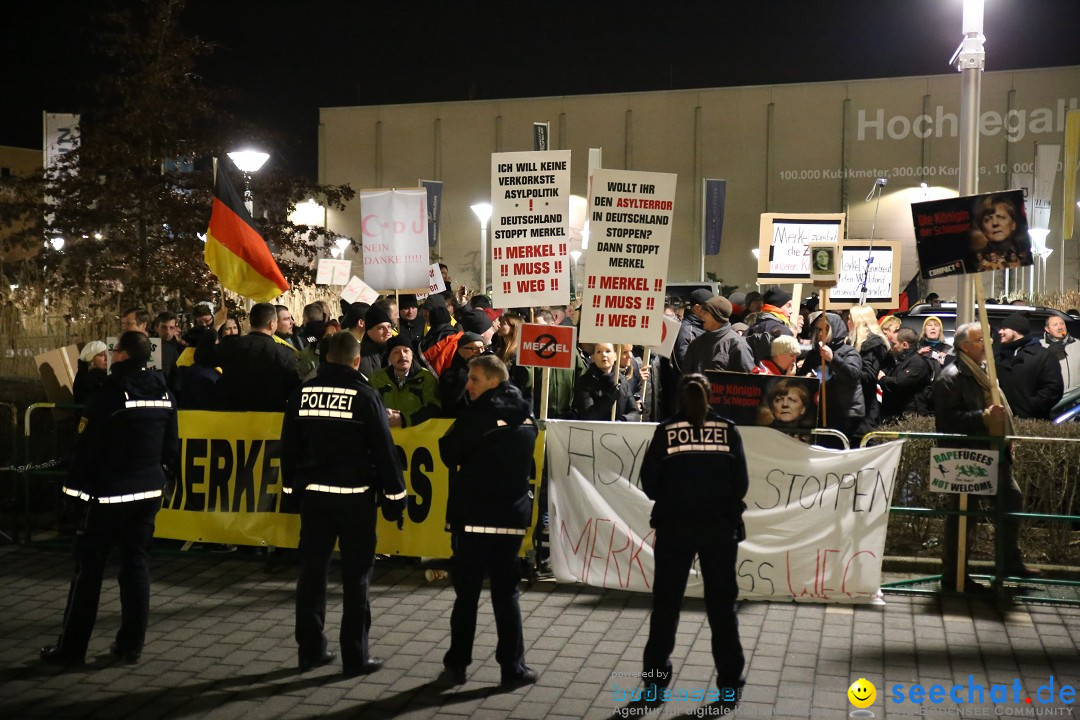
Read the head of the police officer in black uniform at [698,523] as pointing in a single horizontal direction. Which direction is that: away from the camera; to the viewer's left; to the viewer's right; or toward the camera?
away from the camera

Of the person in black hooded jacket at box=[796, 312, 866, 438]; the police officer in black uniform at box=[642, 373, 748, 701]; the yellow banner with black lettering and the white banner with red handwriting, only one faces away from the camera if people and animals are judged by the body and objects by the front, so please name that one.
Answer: the police officer in black uniform

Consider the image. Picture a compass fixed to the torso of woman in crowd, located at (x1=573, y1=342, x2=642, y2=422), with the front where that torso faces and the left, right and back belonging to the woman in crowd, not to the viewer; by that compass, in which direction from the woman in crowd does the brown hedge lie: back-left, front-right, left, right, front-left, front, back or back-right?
left

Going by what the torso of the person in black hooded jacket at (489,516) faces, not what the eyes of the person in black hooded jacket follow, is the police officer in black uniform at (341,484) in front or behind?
in front

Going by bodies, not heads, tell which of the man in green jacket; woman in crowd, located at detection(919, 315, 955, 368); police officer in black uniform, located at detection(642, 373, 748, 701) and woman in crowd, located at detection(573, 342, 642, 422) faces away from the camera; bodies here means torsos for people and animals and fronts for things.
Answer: the police officer in black uniform

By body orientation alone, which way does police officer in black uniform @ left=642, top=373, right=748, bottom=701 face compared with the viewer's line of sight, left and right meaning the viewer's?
facing away from the viewer

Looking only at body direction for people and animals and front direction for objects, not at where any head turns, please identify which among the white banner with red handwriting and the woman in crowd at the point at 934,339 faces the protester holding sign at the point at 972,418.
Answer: the woman in crowd

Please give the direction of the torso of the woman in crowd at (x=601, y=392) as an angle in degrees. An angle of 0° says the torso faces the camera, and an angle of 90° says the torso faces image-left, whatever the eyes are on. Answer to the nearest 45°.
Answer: approximately 0°

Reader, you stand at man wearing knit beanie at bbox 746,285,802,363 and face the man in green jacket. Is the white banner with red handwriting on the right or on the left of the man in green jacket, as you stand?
left

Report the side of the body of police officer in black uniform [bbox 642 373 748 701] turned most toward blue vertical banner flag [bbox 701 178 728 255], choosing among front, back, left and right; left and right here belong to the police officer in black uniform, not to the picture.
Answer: front

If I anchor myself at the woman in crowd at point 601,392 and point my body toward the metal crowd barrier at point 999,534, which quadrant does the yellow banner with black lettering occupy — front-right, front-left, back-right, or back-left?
back-right

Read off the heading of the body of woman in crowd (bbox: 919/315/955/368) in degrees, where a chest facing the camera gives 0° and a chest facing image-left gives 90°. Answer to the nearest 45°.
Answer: approximately 0°
